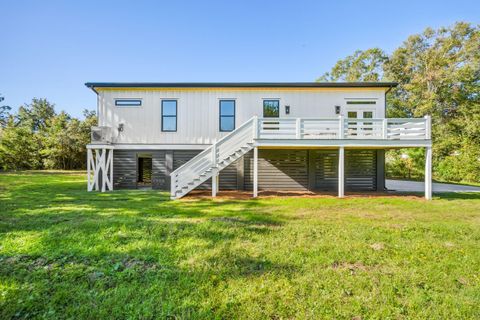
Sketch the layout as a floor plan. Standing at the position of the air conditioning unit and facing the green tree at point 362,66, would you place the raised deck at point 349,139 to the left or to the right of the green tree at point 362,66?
right

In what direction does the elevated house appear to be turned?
toward the camera

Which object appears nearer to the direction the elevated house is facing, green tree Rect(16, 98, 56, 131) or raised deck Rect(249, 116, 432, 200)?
the raised deck

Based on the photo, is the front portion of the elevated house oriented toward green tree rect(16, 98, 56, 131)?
no

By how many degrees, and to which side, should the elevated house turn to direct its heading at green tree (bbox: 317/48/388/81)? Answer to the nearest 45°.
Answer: approximately 135° to its left

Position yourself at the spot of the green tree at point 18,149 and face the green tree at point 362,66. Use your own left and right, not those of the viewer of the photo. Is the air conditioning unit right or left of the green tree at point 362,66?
right

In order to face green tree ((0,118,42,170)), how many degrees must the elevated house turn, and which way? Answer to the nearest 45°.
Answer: approximately 135° to its right
